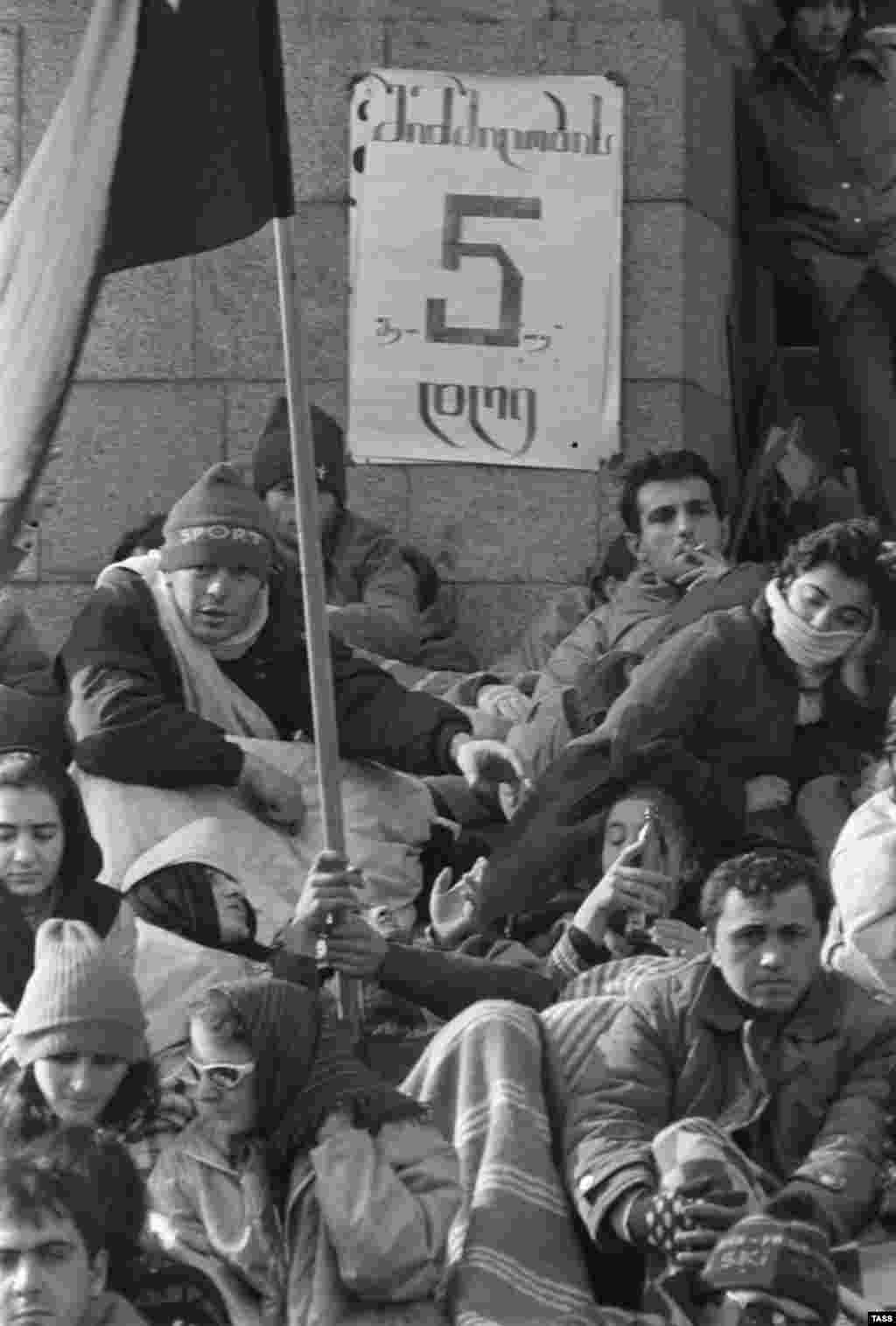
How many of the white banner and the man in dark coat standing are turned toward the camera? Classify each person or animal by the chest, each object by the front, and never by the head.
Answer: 2

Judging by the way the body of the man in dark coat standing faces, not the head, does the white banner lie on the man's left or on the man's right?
on the man's right

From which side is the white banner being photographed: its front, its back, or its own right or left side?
front

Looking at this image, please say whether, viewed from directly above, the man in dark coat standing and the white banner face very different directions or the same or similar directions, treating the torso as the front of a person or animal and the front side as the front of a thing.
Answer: same or similar directions

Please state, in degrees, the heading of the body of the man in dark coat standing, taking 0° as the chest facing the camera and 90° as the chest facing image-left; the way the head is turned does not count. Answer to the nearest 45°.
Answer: approximately 0°

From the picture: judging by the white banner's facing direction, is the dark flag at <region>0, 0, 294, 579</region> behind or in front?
in front

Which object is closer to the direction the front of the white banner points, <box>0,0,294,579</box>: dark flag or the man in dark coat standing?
the dark flag
